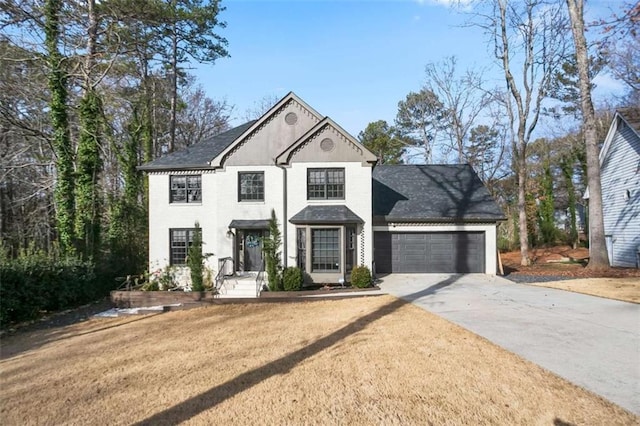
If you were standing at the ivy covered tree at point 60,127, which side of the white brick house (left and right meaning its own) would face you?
right

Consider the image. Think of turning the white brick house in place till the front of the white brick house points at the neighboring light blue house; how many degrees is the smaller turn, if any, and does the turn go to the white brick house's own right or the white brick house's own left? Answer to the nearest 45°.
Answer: approximately 90° to the white brick house's own left

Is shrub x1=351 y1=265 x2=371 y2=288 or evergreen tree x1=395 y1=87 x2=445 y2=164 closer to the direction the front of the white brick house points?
the shrub

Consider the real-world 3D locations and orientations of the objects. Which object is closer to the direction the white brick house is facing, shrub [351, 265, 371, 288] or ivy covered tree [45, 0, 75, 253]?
the shrub

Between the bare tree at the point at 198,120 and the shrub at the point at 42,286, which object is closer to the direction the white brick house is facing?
the shrub

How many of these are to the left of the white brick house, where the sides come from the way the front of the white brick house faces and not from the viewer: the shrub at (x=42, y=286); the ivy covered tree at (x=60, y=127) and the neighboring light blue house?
1

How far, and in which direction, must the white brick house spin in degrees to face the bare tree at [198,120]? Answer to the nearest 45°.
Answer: approximately 135° to its right

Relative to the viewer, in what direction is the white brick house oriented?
toward the camera

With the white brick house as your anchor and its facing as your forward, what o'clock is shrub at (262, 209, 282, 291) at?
The shrub is roughly at 1 o'clock from the white brick house.

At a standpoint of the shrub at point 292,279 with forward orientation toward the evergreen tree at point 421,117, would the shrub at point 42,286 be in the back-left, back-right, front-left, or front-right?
back-left
